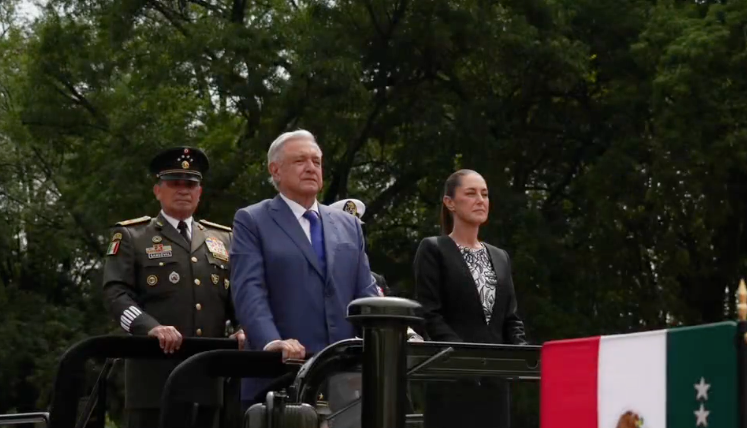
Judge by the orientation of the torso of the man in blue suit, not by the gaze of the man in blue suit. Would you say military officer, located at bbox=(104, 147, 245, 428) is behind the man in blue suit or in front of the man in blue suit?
behind

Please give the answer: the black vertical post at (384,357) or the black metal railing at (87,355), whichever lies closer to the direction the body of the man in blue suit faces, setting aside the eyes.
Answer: the black vertical post

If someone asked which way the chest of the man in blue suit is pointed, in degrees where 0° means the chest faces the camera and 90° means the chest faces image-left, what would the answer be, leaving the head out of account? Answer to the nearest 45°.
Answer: approximately 315°

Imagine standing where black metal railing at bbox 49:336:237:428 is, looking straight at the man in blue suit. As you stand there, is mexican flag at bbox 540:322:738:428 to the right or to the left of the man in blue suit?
right

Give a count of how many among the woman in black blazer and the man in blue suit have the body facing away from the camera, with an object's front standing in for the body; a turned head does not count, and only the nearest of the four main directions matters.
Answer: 0

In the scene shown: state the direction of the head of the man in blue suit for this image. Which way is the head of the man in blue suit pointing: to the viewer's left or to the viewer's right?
to the viewer's right

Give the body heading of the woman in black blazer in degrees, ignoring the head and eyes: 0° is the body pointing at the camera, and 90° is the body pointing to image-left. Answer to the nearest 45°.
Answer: approximately 315°

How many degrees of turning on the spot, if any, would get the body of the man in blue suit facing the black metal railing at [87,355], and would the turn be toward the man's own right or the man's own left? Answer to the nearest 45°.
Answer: approximately 135° to the man's own right

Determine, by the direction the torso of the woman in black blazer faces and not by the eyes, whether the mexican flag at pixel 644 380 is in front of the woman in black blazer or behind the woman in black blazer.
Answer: in front

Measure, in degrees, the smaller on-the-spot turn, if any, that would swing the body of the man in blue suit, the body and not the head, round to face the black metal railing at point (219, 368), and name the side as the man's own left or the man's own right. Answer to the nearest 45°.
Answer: approximately 45° to the man's own right
